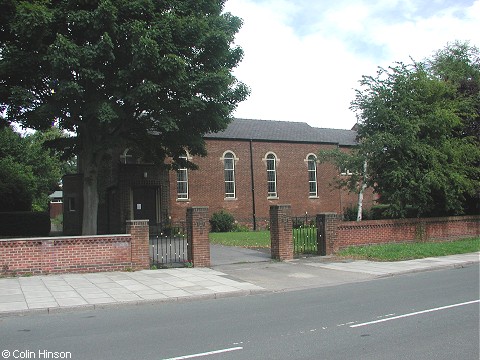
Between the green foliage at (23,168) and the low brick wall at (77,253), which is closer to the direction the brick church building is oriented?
the low brick wall

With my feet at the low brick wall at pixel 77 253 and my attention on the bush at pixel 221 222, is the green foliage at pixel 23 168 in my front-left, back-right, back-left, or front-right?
front-left

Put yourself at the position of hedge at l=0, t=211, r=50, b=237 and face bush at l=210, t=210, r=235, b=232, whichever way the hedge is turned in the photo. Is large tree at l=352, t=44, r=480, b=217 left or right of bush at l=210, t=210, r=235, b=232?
right

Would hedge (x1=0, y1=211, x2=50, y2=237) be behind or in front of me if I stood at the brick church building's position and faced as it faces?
in front

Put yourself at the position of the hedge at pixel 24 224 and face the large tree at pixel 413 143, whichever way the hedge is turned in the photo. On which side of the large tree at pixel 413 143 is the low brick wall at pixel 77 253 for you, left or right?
right

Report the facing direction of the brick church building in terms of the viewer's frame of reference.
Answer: facing the viewer and to the left of the viewer

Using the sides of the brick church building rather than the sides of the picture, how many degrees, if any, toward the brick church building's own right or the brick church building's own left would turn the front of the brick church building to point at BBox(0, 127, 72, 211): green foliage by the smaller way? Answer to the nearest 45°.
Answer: approximately 45° to the brick church building's own right

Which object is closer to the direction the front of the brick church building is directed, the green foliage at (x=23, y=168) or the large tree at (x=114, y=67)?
the large tree

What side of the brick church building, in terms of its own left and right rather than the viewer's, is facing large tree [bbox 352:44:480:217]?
left

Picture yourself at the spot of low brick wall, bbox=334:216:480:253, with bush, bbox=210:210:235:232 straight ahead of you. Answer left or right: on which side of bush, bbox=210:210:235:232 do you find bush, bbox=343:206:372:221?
right

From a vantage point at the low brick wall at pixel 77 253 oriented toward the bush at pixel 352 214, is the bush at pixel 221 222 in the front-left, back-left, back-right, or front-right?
front-left
